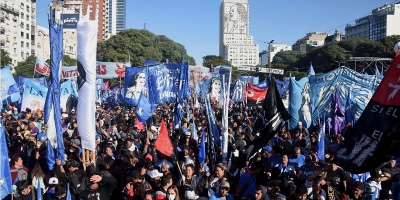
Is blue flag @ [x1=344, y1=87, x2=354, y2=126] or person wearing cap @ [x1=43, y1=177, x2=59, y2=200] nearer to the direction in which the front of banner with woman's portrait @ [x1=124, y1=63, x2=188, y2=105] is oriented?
the person wearing cap

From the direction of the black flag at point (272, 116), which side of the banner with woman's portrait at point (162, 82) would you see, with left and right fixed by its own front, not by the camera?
front

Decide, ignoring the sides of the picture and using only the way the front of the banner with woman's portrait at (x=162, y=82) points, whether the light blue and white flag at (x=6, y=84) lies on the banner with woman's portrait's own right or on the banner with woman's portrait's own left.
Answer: on the banner with woman's portrait's own right

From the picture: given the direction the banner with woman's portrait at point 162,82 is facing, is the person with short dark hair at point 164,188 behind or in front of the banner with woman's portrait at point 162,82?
in front

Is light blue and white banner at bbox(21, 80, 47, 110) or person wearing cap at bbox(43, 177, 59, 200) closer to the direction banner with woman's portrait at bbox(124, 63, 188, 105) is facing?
the person wearing cap

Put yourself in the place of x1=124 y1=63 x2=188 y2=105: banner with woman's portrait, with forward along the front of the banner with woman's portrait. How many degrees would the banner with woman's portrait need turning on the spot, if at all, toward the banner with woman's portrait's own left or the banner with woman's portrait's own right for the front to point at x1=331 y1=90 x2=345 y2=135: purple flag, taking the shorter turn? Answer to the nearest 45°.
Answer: approximately 45° to the banner with woman's portrait's own left

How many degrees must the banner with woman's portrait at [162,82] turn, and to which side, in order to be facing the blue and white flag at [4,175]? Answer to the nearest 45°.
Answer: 0° — it already faces it

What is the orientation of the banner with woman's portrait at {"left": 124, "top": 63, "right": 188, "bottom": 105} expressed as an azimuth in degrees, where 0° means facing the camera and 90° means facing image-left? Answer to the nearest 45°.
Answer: approximately 0°

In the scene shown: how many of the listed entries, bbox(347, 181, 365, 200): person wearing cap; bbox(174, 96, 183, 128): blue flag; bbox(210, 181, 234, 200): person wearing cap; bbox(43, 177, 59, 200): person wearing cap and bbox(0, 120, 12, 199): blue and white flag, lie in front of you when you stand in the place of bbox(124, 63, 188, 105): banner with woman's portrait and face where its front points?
5

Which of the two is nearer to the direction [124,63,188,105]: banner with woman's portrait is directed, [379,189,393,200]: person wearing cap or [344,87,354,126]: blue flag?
the person wearing cap

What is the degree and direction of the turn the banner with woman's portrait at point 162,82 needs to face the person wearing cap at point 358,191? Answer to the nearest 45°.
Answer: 0° — it already faces them

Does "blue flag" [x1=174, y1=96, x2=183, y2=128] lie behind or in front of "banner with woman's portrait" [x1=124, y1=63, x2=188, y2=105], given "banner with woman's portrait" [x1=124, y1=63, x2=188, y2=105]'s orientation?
in front

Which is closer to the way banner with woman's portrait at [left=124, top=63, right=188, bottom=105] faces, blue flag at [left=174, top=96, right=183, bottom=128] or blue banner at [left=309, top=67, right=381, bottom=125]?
the blue flag
